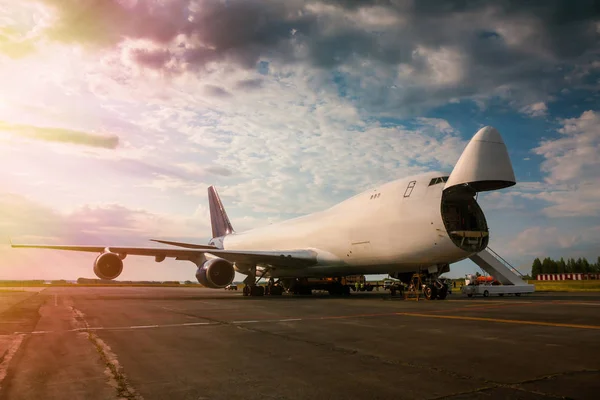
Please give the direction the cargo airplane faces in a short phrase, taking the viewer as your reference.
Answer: facing the viewer and to the right of the viewer
